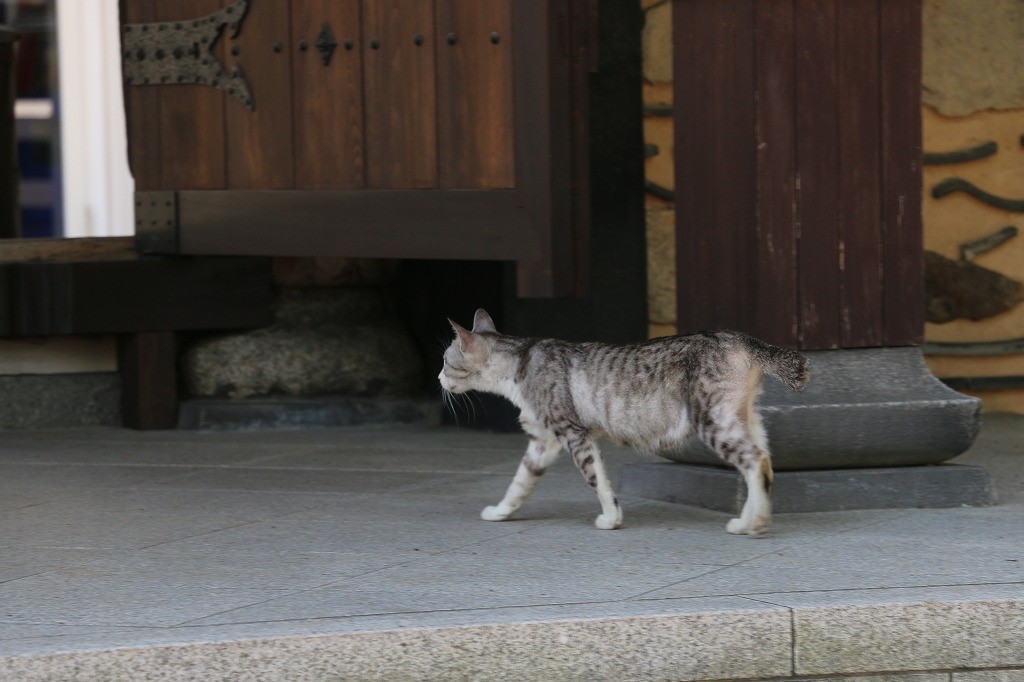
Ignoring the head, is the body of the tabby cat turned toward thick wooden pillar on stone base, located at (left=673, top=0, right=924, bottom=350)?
no

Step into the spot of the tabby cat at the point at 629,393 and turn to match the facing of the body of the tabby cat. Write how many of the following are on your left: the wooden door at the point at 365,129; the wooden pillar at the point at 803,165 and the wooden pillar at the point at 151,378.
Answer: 0

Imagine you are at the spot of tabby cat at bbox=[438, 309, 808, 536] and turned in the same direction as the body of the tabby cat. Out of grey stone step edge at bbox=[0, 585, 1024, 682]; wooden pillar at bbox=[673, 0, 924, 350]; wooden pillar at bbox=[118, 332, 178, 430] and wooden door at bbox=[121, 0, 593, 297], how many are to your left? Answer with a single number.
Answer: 1

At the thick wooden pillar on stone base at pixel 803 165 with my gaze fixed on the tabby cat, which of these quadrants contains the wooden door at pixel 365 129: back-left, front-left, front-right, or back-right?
front-right

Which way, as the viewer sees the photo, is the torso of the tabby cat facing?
to the viewer's left

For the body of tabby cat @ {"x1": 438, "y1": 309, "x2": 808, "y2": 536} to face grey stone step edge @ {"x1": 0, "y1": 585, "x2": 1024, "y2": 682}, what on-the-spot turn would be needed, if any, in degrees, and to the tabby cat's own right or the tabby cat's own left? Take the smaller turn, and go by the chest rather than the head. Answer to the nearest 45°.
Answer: approximately 90° to the tabby cat's own left

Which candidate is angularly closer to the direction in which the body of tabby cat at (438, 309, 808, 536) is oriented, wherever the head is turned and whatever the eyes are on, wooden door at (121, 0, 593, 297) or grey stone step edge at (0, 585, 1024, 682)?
the wooden door

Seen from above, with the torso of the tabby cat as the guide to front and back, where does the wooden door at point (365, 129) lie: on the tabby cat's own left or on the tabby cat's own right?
on the tabby cat's own right
